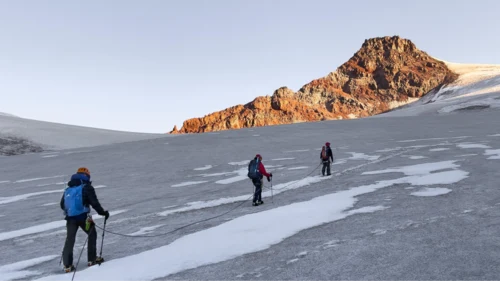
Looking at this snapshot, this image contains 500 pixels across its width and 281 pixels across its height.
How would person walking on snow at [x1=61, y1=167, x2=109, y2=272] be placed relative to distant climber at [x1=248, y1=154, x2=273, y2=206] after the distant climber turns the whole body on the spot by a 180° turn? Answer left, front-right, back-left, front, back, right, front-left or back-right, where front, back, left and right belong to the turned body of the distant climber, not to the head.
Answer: front

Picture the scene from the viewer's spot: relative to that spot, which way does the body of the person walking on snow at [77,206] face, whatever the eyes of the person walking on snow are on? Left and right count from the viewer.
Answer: facing away from the viewer and to the right of the viewer

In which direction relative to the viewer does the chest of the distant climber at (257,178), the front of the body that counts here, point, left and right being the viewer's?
facing away from the viewer and to the right of the viewer
